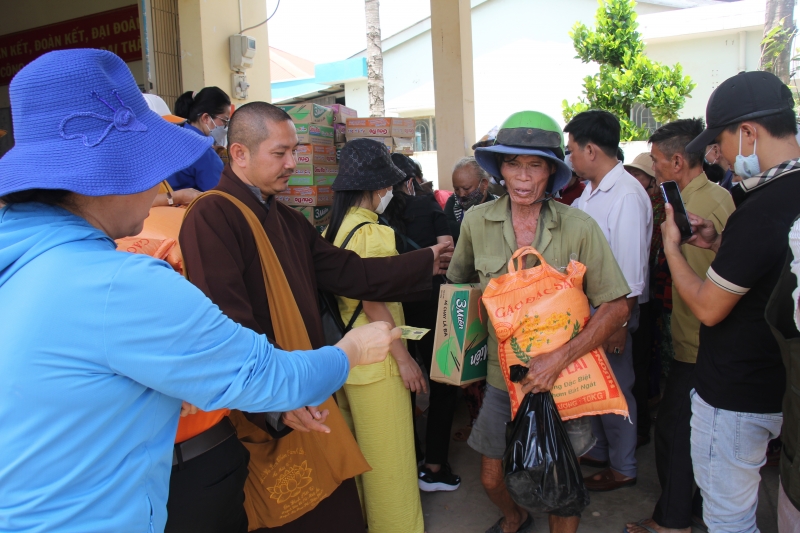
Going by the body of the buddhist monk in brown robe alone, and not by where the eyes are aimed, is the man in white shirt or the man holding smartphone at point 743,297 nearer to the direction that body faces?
the man holding smartphone

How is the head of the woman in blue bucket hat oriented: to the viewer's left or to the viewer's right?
to the viewer's right

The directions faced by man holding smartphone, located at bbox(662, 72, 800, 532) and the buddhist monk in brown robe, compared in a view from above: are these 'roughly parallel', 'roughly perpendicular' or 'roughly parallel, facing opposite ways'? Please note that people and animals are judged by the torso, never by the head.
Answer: roughly parallel, facing opposite ways

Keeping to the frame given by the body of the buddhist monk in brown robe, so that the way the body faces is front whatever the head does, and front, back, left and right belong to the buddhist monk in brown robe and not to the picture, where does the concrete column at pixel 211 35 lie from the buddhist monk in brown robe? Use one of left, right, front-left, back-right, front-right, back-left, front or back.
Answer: back-left

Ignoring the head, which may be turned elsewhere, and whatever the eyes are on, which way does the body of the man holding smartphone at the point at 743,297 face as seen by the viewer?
to the viewer's left

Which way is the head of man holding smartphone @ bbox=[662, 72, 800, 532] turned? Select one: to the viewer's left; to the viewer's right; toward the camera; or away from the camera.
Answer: to the viewer's left

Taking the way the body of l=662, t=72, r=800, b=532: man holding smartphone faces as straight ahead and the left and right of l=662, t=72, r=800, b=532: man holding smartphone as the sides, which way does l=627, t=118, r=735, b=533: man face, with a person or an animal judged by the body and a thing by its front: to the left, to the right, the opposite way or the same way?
the same way

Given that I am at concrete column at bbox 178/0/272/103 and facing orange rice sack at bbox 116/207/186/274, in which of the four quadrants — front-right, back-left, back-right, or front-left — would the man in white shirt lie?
front-left

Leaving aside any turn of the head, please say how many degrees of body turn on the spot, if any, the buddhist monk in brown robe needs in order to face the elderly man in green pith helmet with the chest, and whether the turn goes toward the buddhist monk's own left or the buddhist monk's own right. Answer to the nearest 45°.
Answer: approximately 45° to the buddhist monk's own left

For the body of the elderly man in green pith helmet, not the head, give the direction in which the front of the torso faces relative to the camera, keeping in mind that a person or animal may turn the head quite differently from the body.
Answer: toward the camera

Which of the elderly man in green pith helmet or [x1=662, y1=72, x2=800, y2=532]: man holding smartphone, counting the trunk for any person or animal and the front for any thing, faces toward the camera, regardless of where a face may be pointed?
the elderly man in green pith helmet

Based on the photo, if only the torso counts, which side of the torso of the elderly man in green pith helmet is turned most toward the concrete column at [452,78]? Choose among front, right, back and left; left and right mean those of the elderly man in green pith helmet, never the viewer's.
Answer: back

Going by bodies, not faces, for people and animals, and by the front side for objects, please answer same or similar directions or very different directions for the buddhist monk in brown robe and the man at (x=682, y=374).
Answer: very different directions

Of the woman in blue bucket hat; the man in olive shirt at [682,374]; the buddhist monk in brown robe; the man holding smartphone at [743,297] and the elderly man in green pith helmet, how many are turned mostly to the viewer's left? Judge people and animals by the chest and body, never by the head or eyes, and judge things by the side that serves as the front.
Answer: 2

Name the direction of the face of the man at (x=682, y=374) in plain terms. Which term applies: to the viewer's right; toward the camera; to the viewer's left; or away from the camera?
to the viewer's left

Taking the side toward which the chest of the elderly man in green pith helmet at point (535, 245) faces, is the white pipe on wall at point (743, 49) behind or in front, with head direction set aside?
behind

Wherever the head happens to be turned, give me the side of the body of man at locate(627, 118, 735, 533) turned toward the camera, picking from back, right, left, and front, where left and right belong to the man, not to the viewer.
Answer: left
